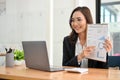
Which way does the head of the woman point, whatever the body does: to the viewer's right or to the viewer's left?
to the viewer's left

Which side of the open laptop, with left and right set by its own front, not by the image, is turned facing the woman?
front

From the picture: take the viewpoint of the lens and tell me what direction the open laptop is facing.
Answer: facing away from the viewer and to the right of the viewer
